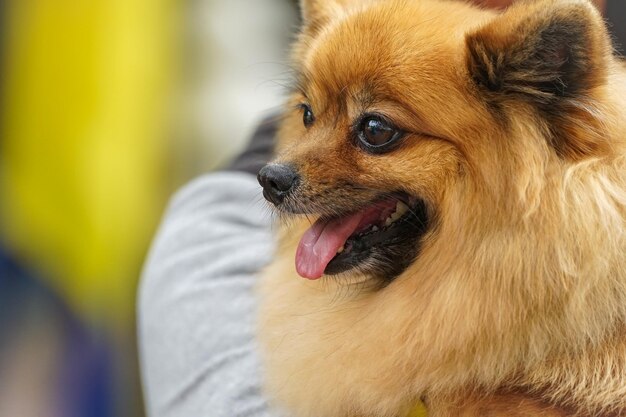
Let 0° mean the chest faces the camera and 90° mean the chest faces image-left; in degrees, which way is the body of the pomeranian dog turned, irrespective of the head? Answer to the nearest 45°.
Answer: approximately 45°
